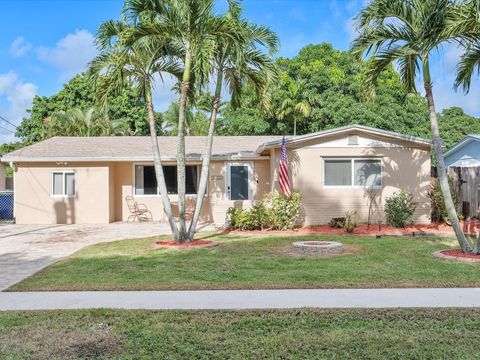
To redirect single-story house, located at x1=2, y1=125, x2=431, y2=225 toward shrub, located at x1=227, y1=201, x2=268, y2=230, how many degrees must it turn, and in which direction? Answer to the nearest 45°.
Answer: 0° — it already faces it

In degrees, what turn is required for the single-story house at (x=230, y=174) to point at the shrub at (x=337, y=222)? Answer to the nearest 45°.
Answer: approximately 45° to its left

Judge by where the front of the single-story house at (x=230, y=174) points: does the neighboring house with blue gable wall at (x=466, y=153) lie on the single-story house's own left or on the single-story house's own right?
on the single-story house's own left

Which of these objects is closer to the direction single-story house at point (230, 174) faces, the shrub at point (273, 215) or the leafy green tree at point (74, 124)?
the shrub

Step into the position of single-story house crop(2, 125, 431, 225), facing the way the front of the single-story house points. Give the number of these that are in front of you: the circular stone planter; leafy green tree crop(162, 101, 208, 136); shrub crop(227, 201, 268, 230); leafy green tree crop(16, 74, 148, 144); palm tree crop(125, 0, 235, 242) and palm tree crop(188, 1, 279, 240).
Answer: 4

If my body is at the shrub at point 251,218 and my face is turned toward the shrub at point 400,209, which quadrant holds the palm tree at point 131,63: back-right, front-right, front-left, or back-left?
back-right

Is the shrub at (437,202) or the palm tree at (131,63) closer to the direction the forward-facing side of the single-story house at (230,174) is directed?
the palm tree

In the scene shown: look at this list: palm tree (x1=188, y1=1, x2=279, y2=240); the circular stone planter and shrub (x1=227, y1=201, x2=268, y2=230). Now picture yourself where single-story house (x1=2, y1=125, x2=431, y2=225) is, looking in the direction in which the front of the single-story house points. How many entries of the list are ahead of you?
3

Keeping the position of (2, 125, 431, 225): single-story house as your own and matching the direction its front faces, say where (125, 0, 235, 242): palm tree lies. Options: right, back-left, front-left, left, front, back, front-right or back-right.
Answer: front

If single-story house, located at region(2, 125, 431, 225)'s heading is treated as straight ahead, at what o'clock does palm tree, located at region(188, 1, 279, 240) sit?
The palm tree is roughly at 12 o'clock from the single-story house.

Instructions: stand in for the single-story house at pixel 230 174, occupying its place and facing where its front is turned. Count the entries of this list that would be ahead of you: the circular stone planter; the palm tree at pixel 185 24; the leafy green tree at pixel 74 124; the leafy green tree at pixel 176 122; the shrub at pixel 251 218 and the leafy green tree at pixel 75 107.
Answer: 3

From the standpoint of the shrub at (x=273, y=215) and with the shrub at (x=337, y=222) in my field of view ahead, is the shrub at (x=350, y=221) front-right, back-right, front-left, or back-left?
front-right

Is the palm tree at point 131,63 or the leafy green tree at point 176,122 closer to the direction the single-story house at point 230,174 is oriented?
the palm tree

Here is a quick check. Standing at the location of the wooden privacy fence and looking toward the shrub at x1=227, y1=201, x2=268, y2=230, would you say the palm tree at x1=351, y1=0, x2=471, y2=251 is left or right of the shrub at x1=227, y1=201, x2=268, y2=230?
left

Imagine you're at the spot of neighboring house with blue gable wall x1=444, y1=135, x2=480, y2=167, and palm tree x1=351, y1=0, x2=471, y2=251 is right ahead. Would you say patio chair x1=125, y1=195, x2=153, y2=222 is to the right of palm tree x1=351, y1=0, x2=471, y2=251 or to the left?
right

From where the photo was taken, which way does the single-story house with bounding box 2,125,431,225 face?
toward the camera

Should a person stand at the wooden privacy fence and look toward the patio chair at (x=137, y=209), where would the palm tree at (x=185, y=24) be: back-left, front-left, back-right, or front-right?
front-left

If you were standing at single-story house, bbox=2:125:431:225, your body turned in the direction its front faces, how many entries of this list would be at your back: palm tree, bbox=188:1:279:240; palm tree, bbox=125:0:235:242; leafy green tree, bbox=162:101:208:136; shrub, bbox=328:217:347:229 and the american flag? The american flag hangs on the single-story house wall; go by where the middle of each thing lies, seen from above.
1

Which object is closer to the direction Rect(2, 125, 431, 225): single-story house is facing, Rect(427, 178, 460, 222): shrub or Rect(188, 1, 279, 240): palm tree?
the palm tree

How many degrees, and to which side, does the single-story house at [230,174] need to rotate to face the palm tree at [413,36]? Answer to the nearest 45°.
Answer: approximately 45° to its left
